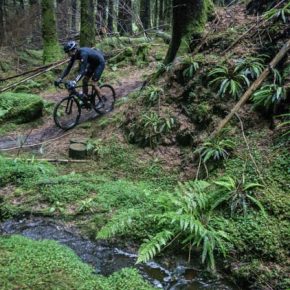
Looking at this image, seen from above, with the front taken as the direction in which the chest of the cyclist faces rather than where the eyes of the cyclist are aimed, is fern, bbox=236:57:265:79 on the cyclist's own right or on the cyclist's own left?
on the cyclist's own left

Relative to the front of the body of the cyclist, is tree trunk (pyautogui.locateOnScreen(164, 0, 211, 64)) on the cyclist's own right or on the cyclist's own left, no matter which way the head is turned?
on the cyclist's own left

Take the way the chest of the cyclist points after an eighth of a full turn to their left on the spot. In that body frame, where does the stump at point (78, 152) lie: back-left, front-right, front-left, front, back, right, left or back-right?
front

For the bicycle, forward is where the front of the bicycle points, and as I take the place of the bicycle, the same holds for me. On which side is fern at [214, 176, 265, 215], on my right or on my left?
on my left

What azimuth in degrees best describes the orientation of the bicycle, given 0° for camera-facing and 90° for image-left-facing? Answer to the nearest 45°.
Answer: approximately 45°
